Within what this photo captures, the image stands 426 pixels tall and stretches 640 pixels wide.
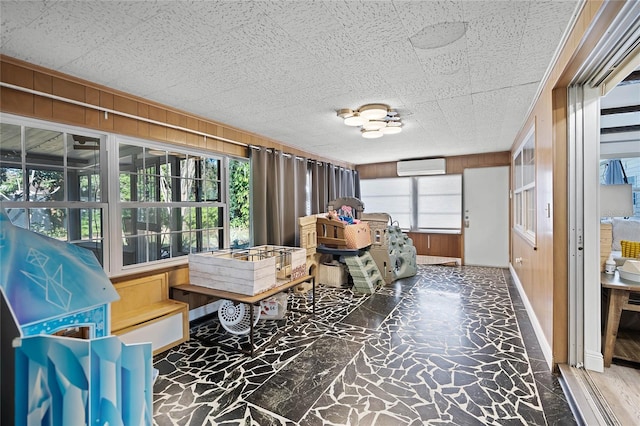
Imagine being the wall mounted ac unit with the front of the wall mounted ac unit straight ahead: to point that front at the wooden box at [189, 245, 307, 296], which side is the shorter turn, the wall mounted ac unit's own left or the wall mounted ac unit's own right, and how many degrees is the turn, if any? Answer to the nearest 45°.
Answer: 0° — it already faces it

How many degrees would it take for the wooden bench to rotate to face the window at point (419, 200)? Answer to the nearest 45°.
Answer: approximately 45° to its left

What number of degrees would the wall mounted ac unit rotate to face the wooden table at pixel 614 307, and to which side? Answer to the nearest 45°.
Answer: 0° — it already faces it

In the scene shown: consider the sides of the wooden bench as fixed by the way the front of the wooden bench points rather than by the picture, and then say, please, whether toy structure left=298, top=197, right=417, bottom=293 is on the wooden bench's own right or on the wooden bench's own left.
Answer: on the wooden bench's own left

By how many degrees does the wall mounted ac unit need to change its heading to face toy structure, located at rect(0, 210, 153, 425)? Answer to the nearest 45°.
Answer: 0° — it already faces it

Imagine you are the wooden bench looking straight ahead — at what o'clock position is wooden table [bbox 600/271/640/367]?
The wooden table is roughly at 12 o'clock from the wooden bench.

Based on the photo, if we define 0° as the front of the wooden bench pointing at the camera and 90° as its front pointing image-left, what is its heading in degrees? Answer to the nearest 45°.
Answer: approximately 315°

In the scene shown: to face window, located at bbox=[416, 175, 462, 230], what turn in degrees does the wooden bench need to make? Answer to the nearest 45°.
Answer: approximately 45° to its left

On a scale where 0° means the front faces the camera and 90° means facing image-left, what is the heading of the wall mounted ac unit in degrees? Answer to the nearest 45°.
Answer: approximately 0°

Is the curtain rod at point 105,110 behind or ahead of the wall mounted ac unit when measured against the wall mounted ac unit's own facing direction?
ahead

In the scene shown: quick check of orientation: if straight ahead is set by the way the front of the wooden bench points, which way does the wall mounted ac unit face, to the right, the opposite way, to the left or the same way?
to the right

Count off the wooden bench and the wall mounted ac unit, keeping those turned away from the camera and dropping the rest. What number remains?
0

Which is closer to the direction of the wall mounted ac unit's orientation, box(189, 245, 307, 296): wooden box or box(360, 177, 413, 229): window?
the wooden box
